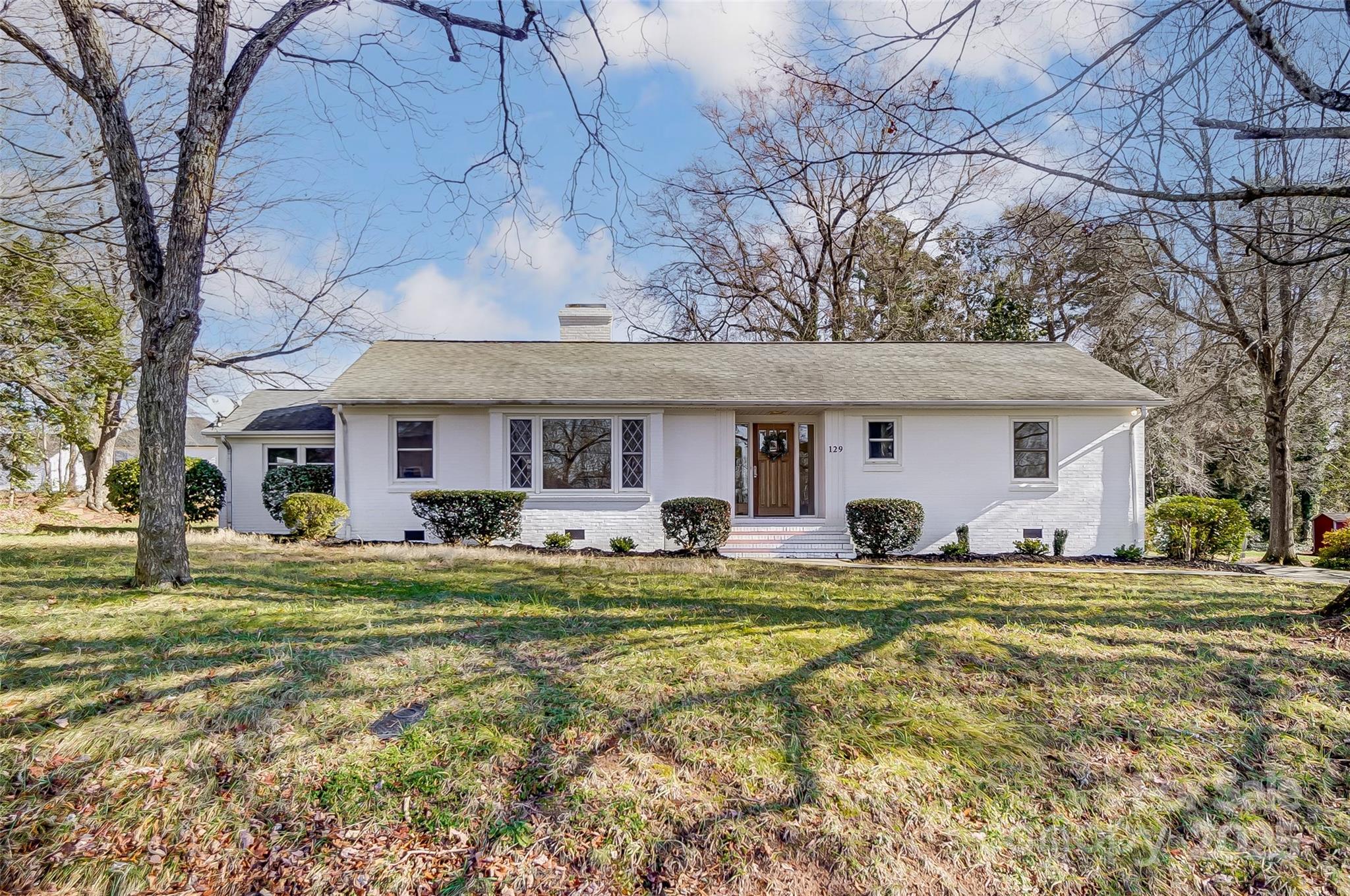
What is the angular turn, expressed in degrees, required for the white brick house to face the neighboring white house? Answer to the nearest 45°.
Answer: approximately 135° to its right

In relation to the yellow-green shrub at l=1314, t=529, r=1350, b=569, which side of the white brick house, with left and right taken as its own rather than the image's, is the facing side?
left

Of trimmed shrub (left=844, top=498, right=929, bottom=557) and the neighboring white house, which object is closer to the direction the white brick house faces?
the trimmed shrub

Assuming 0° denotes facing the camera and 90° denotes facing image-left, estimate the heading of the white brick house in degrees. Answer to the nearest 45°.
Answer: approximately 0°

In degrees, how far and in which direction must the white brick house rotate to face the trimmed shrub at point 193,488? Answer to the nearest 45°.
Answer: approximately 90° to its right

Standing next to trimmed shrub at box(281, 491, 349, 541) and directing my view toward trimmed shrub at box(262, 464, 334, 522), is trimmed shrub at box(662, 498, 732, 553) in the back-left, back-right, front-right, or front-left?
back-right

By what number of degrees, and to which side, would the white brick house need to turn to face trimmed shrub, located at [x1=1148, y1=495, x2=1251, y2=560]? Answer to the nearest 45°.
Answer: approximately 90° to its left
